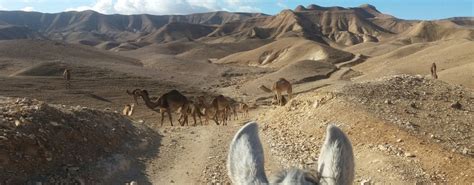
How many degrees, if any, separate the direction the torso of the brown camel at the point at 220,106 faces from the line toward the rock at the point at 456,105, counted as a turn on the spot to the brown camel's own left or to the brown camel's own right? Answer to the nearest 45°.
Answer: approximately 135° to the brown camel's own left

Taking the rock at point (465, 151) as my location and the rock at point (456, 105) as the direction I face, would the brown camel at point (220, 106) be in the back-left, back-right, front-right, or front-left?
front-left

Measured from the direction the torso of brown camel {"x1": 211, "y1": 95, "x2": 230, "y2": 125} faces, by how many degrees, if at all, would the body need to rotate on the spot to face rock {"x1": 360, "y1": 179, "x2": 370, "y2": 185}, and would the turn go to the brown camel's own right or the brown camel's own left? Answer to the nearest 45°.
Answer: approximately 180°

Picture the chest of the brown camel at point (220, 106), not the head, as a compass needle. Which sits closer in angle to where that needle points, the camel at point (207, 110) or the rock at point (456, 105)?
the camel

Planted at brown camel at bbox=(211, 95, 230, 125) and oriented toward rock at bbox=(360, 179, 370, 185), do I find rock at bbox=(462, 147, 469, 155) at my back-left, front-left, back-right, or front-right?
front-left

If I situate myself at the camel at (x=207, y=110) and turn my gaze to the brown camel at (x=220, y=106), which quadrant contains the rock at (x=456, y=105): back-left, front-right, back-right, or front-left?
front-right
